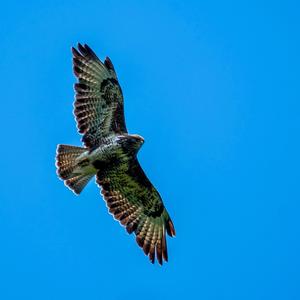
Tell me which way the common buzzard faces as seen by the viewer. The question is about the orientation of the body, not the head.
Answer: to the viewer's right
